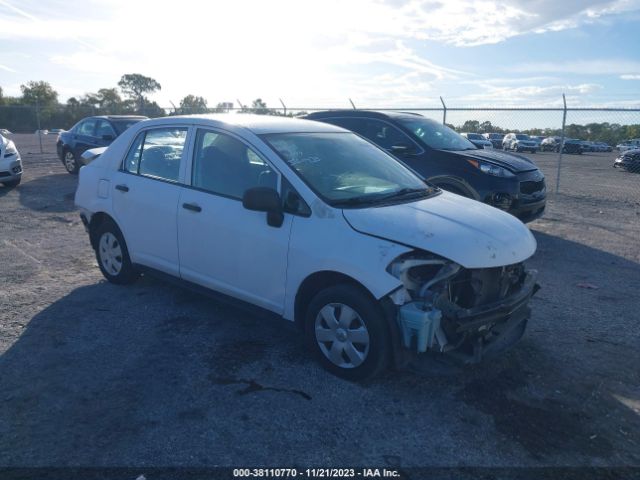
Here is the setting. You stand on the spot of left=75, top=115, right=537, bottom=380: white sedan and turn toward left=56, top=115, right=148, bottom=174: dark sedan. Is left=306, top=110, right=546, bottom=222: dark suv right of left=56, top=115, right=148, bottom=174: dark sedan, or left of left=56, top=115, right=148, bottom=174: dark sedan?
right

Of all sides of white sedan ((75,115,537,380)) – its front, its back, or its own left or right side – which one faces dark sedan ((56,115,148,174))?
back

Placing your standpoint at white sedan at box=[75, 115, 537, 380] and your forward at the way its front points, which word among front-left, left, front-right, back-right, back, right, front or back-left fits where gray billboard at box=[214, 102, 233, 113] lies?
back-left

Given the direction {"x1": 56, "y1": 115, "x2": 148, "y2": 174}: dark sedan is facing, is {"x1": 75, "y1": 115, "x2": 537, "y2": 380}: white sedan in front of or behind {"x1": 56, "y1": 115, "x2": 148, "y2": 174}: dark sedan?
in front

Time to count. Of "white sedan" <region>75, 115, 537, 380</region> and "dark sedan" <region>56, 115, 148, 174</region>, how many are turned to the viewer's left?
0

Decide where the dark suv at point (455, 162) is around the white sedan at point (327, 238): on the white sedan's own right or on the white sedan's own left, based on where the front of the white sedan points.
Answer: on the white sedan's own left

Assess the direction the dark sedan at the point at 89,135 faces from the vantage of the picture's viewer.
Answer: facing the viewer and to the right of the viewer

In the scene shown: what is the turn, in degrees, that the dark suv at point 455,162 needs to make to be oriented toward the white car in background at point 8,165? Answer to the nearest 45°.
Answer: approximately 135° to its right
